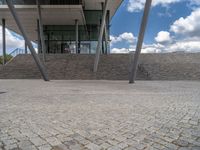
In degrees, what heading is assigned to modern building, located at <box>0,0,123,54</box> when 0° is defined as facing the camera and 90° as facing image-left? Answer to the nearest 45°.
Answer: approximately 0°
